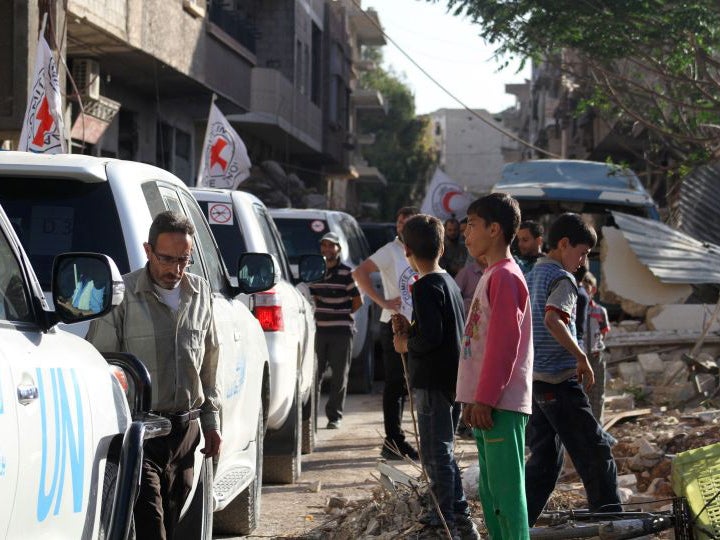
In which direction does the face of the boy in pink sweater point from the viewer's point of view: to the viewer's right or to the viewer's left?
to the viewer's left

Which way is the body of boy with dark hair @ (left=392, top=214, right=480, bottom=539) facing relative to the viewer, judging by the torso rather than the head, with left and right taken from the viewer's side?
facing away from the viewer and to the left of the viewer

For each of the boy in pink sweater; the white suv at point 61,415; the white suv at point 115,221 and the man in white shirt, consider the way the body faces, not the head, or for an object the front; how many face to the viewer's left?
1

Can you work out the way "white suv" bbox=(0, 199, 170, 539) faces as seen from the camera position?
facing away from the viewer and to the right of the viewer

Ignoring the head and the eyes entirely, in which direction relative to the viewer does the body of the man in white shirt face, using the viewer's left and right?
facing the viewer and to the right of the viewer

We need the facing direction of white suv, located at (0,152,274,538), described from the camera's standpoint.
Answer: facing away from the viewer and to the right of the viewer

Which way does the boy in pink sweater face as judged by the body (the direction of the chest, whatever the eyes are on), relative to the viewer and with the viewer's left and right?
facing to the left of the viewer

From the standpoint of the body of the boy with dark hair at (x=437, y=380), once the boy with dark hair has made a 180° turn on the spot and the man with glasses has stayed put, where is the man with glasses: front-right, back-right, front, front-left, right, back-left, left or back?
right

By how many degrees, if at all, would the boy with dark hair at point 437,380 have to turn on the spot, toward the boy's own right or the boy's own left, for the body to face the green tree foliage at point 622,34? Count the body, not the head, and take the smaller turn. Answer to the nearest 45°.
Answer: approximately 45° to the boy's own right

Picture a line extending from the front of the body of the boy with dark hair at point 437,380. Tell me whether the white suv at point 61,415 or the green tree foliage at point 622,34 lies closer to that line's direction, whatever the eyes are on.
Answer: the green tree foliage
